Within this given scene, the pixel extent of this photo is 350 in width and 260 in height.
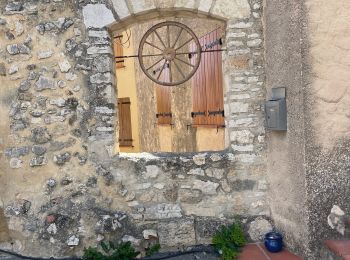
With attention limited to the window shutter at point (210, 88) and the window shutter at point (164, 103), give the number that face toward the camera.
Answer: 2

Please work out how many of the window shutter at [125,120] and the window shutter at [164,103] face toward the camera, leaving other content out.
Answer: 2

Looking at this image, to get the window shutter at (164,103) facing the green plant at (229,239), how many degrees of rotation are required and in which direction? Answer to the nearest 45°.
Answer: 0° — it already faces it

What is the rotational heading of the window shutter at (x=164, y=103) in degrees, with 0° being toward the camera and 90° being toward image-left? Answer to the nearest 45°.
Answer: approximately 0°

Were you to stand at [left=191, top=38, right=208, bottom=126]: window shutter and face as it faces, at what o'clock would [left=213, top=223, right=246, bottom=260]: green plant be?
The green plant is roughly at 12 o'clock from the window shutter.

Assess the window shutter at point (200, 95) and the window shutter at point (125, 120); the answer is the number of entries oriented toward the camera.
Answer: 2

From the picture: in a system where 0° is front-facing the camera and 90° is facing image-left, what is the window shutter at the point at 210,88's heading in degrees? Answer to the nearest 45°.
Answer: approximately 0°
